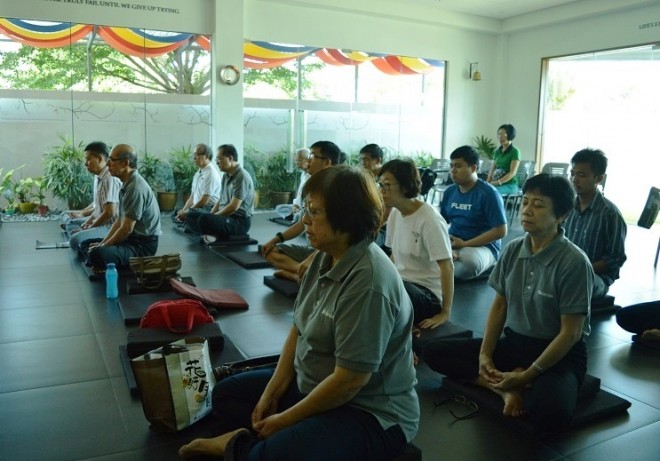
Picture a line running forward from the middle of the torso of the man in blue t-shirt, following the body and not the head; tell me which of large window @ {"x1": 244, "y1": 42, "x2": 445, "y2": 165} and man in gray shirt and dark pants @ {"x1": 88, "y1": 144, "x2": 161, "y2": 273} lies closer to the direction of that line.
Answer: the man in gray shirt and dark pants

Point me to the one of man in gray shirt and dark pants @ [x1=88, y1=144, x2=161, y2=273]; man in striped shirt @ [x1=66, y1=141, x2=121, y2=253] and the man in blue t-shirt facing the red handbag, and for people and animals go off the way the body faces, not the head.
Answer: the man in blue t-shirt

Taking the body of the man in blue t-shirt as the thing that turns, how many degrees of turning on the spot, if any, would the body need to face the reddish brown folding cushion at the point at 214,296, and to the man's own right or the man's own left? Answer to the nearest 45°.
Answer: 0° — they already face it

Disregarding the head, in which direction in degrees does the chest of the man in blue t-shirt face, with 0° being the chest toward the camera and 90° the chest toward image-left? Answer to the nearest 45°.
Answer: approximately 45°

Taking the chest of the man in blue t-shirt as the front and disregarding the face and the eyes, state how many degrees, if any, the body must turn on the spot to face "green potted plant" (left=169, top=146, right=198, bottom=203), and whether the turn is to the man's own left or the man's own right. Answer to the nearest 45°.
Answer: approximately 90° to the man's own right

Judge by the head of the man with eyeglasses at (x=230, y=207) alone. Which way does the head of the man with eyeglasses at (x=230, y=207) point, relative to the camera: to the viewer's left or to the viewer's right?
to the viewer's left

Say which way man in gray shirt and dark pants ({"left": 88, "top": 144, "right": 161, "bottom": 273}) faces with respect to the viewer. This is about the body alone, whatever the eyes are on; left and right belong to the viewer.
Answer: facing to the left of the viewer
